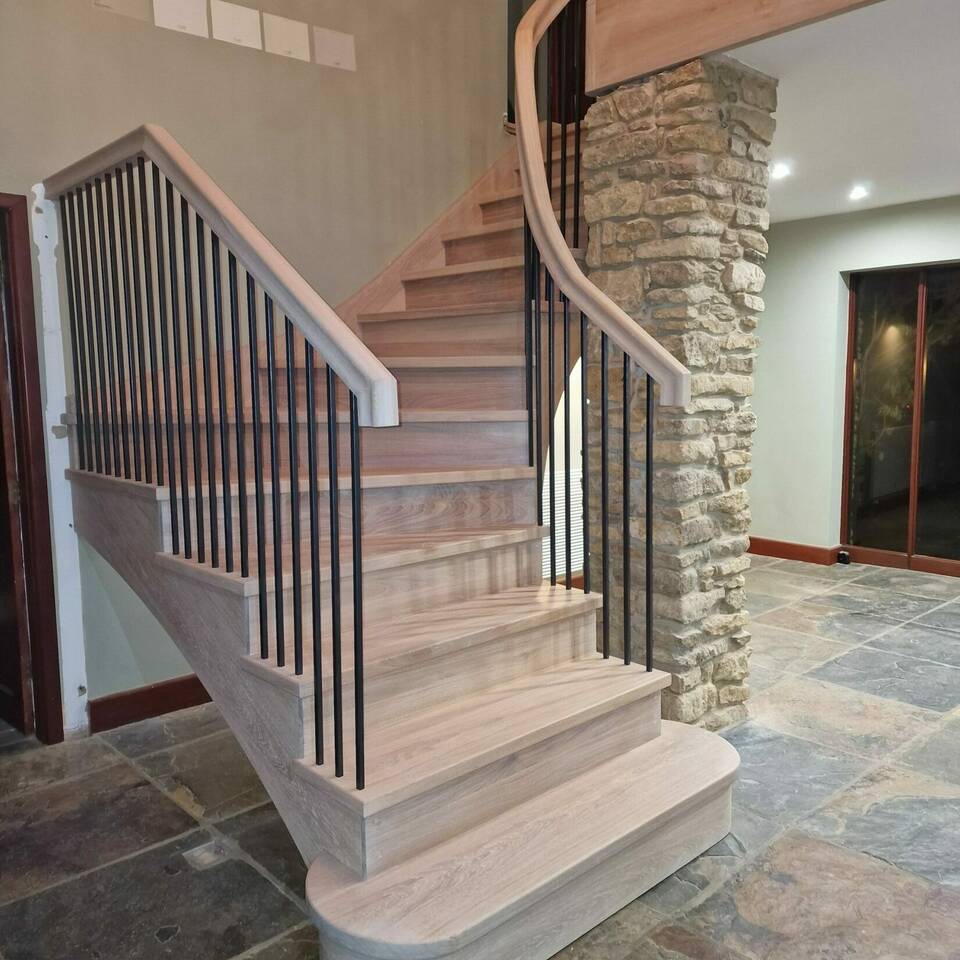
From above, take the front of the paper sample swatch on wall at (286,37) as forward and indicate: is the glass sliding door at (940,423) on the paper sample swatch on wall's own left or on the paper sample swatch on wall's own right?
on the paper sample swatch on wall's own left

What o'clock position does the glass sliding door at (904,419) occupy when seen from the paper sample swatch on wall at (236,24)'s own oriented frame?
The glass sliding door is roughly at 10 o'clock from the paper sample swatch on wall.

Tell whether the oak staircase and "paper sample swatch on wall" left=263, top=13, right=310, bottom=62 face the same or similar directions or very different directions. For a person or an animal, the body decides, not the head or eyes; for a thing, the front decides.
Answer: same or similar directions

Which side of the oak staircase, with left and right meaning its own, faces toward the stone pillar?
left

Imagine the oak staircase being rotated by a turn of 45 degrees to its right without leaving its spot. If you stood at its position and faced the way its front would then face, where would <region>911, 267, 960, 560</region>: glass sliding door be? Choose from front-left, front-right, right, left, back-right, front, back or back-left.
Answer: back-left

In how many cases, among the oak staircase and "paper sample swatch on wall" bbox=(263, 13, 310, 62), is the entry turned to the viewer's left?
0

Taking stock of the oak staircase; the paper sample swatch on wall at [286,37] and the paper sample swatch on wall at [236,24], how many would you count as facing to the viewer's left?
0

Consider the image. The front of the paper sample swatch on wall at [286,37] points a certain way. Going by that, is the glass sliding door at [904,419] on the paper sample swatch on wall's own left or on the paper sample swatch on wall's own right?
on the paper sample swatch on wall's own left

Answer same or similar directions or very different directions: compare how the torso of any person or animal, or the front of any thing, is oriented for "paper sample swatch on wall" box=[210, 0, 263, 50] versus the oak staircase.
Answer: same or similar directions

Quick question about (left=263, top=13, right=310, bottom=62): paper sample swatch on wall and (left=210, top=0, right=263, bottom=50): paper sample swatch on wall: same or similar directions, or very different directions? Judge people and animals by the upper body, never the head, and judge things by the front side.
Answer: same or similar directions

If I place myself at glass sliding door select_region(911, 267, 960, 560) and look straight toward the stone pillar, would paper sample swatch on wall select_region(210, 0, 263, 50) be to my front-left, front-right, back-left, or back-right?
front-right

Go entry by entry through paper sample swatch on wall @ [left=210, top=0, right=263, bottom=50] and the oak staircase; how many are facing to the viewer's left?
0

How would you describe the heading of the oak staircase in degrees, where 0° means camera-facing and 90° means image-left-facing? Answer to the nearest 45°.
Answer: approximately 315°

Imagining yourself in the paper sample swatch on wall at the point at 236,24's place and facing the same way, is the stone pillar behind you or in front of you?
in front
